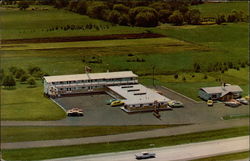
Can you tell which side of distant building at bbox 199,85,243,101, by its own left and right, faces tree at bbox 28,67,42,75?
right

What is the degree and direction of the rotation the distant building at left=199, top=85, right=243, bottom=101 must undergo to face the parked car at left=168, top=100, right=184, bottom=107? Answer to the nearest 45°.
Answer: approximately 45° to its right

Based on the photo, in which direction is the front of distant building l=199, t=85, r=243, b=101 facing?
toward the camera

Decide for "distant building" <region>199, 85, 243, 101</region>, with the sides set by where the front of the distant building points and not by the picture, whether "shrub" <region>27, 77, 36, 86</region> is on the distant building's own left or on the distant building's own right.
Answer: on the distant building's own right

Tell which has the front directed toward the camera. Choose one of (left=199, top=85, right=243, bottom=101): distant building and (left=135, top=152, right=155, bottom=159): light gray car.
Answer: the distant building
